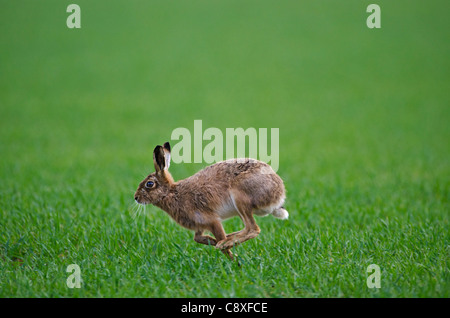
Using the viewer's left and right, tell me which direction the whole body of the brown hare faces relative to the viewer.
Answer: facing to the left of the viewer
